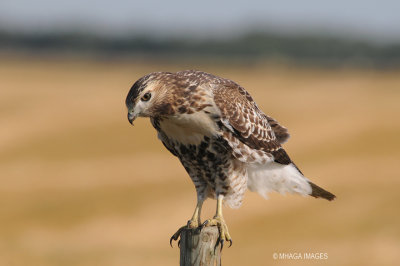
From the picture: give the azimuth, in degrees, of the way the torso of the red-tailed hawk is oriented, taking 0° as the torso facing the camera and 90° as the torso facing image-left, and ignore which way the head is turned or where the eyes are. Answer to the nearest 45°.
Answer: approximately 45°
